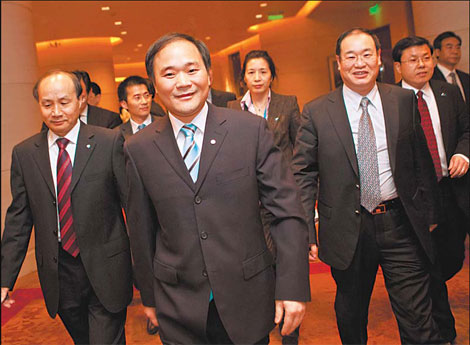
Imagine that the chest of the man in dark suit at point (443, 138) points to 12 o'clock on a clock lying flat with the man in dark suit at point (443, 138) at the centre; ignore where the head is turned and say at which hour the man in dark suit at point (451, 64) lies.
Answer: the man in dark suit at point (451, 64) is roughly at 6 o'clock from the man in dark suit at point (443, 138).

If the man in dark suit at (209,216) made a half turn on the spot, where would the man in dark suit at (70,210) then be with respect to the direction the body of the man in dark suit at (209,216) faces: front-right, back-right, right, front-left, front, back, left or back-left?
front-left

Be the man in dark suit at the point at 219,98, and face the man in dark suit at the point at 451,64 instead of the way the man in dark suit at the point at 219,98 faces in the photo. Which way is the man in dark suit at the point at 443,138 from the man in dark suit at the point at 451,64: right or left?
right

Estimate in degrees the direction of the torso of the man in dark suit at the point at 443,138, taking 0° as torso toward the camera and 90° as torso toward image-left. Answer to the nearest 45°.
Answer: approximately 0°

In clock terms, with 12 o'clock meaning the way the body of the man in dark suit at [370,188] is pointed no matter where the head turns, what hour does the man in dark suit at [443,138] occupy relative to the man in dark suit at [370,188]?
the man in dark suit at [443,138] is roughly at 7 o'clock from the man in dark suit at [370,188].

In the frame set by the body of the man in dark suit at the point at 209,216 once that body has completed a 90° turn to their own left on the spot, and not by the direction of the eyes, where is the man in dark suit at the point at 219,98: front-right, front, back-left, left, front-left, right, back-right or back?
left

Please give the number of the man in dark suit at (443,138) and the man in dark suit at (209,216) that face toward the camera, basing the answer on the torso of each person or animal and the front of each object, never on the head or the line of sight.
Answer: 2

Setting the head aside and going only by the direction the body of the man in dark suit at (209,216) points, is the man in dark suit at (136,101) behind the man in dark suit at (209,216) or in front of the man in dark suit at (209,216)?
behind

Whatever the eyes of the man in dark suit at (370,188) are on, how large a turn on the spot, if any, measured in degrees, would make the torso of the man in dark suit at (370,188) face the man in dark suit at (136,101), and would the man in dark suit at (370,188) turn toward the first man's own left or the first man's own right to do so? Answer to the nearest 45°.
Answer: approximately 135° to the first man's own right
